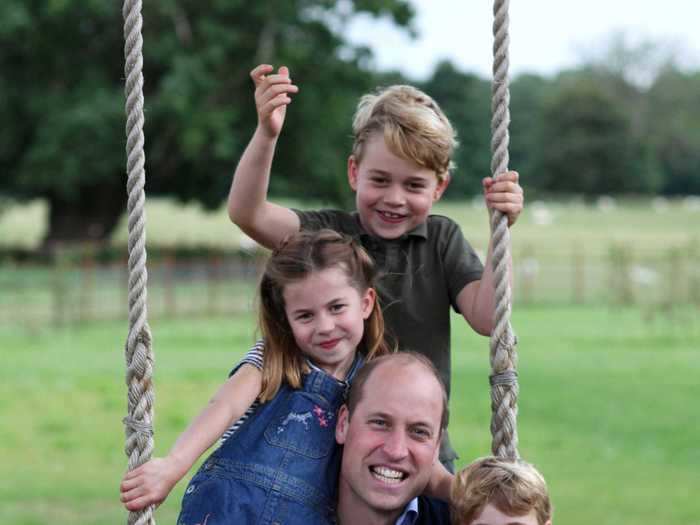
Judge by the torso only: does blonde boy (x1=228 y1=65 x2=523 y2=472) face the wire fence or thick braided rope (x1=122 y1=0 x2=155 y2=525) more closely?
the thick braided rope

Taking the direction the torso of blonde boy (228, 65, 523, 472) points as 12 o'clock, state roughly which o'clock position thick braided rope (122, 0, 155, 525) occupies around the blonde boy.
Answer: The thick braided rope is roughly at 2 o'clock from the blonde boy.

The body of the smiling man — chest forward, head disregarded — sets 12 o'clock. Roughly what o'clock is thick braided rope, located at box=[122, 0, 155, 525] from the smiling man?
The thick braided rope is roughly at 3 o'clock from the smiling man.

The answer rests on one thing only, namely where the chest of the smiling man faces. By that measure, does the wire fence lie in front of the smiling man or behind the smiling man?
behind

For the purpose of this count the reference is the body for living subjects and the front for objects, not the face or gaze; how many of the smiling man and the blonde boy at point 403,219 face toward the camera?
2

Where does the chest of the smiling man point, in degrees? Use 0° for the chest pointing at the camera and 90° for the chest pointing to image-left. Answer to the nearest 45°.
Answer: approximately 0°
